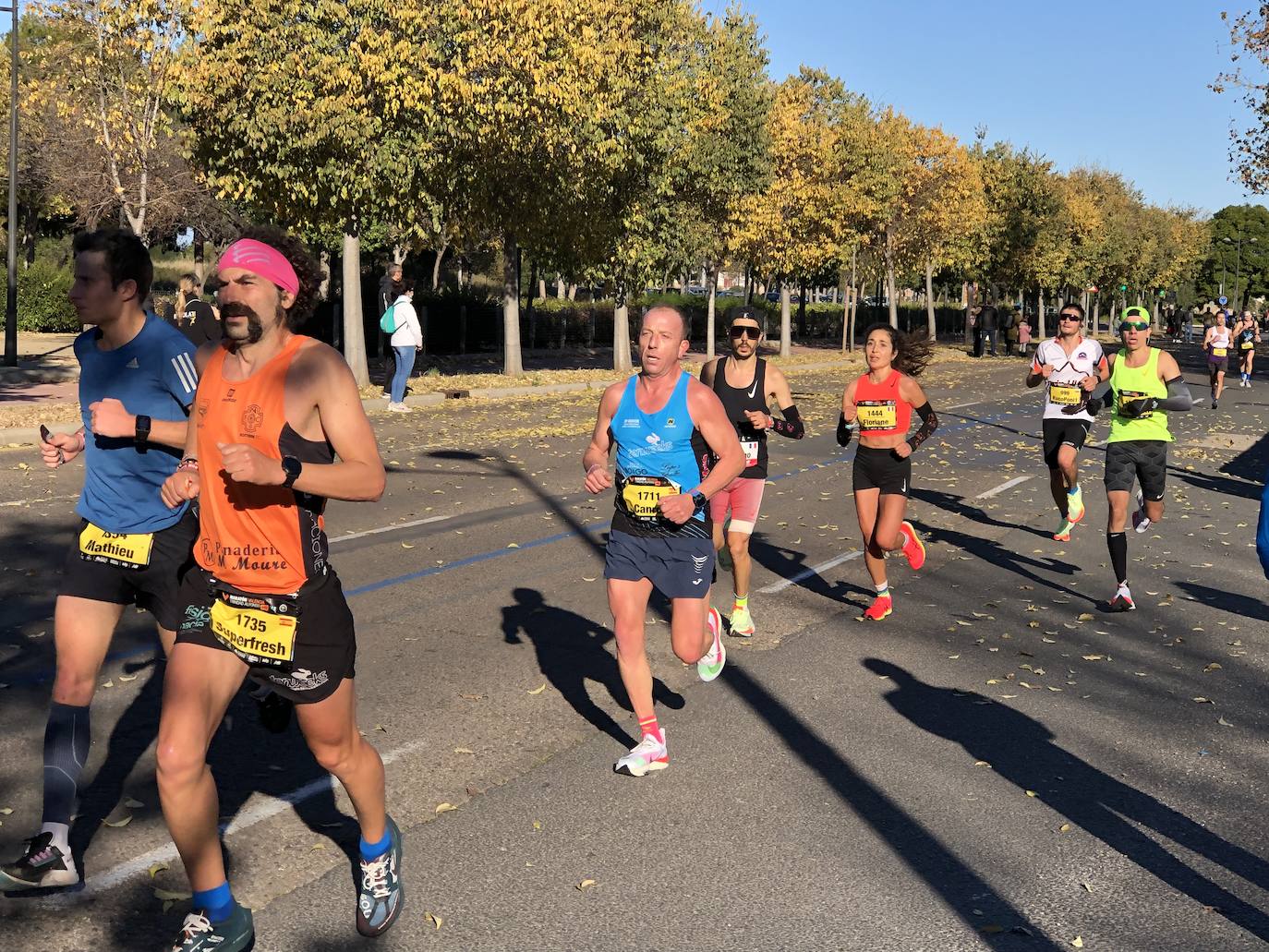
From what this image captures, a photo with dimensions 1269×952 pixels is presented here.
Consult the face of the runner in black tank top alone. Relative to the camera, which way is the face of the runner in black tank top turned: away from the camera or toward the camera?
toward the camera

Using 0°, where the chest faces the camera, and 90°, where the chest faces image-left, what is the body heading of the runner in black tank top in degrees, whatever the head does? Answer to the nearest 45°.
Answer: approximately 0°

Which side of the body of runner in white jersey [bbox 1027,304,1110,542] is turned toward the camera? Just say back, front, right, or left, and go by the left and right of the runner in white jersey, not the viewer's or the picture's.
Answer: front

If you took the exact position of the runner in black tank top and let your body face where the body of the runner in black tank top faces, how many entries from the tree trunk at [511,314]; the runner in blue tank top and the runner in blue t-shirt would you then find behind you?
1

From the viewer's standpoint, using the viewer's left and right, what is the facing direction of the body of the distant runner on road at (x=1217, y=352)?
facing the viewer

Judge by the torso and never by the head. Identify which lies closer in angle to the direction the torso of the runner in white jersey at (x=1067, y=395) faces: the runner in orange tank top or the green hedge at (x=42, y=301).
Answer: the runner in orange tank top

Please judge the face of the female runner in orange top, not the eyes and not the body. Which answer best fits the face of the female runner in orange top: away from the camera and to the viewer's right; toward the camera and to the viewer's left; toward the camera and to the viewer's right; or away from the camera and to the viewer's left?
toward the camera and to the viewer's left

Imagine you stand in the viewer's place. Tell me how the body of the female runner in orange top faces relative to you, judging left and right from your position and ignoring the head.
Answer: facing the viewer and to the left of the viewer

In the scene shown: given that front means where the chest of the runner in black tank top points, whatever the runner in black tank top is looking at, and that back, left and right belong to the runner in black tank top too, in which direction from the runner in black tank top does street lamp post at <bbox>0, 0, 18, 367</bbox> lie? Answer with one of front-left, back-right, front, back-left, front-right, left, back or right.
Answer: back-right

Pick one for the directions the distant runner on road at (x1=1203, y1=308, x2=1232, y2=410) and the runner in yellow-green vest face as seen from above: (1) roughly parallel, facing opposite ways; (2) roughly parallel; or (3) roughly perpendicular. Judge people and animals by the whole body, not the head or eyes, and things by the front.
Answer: roughly parallel

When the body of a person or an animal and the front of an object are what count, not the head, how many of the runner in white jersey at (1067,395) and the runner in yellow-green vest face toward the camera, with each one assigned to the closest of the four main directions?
2

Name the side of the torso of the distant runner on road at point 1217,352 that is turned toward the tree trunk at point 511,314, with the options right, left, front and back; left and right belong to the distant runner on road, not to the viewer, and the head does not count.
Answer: right

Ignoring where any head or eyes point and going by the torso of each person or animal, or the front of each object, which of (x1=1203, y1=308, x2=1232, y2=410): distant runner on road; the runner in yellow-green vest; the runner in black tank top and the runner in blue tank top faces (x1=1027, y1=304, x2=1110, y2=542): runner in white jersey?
the distant runner on road

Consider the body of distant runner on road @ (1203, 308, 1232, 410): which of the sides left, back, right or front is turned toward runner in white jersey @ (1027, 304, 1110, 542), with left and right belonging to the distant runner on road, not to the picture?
front

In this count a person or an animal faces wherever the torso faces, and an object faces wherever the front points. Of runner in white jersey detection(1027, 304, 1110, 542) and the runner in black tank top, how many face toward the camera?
2

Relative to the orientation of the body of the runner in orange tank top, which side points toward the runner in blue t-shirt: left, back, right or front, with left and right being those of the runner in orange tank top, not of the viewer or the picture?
right

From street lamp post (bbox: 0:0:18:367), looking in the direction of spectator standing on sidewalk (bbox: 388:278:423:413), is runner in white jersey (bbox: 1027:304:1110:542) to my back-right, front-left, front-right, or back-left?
front-right

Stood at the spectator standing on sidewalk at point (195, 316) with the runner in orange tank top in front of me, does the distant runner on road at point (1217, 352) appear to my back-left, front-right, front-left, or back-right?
back-left
